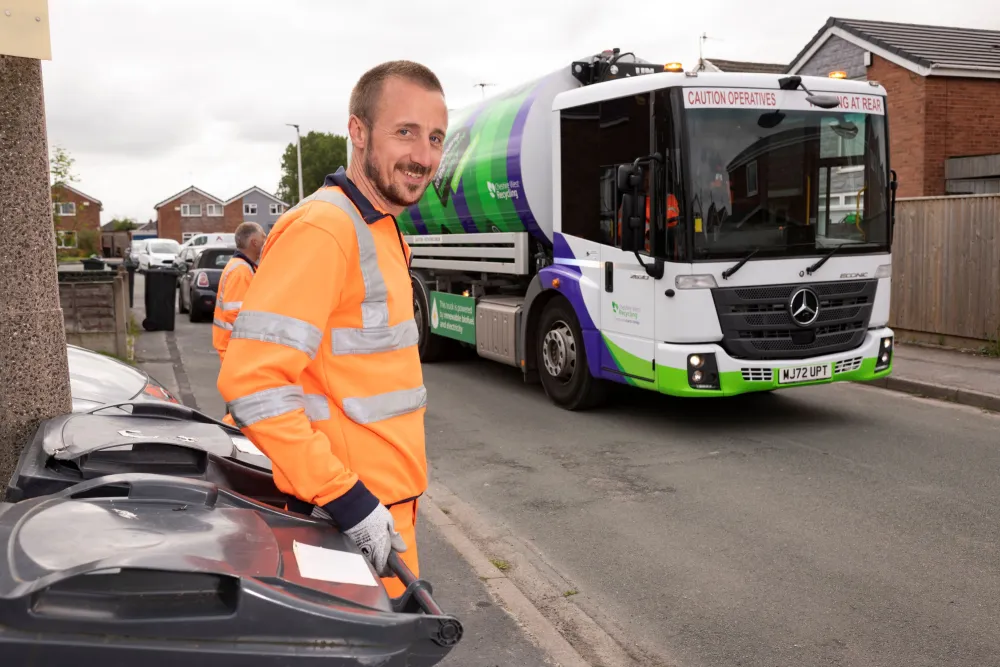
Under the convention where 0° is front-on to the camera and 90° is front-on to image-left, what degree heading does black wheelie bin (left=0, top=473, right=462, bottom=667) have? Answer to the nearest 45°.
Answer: approximately 90°

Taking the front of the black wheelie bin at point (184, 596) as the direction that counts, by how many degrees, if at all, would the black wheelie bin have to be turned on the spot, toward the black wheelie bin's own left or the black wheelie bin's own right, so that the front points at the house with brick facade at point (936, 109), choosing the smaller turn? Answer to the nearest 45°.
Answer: approximately 135° to the black wheelie bin's own right

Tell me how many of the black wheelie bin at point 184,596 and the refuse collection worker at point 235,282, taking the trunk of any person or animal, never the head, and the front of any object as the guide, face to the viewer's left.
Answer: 1

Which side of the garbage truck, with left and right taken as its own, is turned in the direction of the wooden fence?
left

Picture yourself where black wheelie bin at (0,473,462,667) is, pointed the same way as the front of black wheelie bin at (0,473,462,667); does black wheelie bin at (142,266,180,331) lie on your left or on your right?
on your right

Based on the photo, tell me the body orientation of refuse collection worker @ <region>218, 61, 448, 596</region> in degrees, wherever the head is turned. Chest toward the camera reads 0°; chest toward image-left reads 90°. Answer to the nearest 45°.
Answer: approximately 315°

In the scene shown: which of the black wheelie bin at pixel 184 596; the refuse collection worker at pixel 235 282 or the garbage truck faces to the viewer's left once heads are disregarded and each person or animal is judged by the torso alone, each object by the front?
the black wheelie bin
